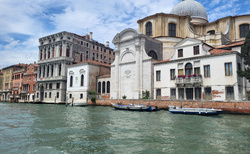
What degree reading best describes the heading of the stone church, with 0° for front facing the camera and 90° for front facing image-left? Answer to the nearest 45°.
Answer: approximately 45°

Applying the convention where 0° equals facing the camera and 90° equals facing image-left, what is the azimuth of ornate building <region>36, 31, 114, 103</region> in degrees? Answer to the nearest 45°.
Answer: approximately 45°

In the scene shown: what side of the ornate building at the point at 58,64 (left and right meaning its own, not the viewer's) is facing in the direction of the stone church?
left

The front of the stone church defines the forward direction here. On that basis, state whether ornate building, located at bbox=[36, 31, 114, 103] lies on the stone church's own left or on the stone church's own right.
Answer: on the stone church's own right

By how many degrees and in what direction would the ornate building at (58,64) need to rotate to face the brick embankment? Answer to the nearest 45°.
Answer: approximately 90° to its left
